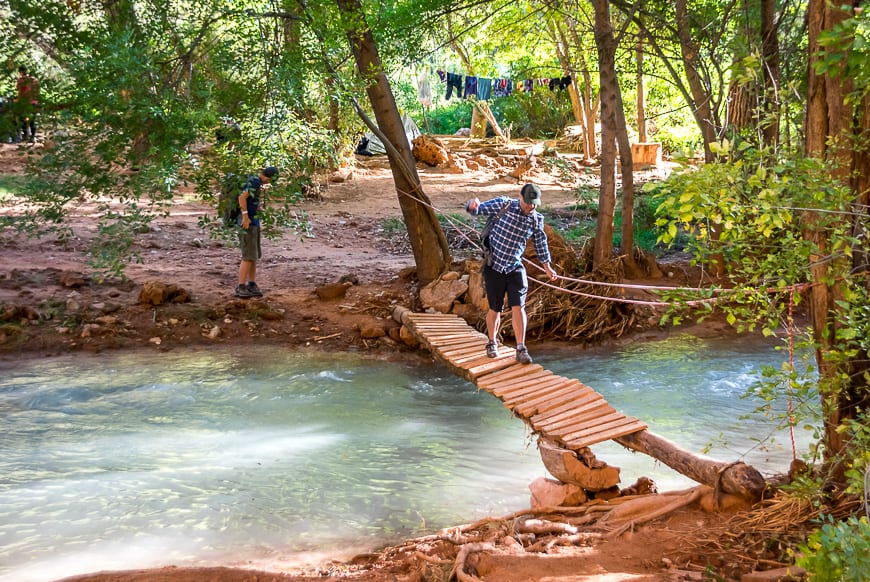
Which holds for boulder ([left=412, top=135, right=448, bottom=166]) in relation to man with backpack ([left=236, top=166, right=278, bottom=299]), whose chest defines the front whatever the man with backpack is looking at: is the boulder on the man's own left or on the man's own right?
on the man's own left

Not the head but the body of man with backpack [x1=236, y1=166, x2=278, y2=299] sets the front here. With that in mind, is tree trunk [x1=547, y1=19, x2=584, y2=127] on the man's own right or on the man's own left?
on the man's own left

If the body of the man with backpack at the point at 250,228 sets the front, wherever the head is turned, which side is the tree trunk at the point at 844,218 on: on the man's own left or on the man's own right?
on the man's own right

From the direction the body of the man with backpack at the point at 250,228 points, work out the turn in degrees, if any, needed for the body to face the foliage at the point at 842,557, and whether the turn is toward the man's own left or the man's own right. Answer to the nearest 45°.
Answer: approximately 90° to the man's own right

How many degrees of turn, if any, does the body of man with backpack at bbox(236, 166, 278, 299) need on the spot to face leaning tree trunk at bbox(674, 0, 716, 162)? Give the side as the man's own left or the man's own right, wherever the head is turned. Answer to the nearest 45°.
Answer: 0° — they already face it

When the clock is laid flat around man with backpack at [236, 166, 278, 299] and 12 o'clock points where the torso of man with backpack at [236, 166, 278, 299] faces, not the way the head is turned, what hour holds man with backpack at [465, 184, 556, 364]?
man with backpack at [465, 184, 556, 364] is roughly at 2 o'clock from man with backpack at [236, 166, 278, 299].

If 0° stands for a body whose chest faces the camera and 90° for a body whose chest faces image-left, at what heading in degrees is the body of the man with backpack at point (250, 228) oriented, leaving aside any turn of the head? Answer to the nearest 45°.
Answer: approximately 270°

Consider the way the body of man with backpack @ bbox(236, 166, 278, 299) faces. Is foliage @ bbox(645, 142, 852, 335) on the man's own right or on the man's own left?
on the man's own right

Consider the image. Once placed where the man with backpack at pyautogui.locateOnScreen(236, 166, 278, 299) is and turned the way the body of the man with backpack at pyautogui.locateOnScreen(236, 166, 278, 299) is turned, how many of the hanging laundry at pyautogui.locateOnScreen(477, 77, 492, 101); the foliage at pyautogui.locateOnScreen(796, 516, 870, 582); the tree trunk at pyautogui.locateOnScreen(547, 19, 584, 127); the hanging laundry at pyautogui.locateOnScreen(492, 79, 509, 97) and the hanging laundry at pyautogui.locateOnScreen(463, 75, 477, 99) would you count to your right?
1

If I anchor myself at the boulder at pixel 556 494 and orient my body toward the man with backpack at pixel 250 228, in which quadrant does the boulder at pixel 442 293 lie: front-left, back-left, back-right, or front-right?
front-right

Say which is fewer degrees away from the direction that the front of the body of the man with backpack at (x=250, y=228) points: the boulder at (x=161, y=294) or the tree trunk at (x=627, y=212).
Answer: the tree trunk

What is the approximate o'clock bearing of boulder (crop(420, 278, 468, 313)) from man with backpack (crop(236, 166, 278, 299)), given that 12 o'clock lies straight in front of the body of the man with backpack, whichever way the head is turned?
The boulder is roughly at 12 o'clock from the man with backpack.

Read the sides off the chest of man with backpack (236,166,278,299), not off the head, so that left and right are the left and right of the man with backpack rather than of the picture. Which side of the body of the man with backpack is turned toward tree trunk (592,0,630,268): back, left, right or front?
front

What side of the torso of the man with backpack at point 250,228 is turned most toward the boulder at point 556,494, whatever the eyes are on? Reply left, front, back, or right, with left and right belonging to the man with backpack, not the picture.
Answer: right
